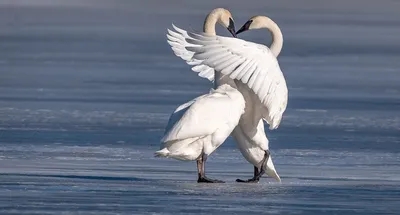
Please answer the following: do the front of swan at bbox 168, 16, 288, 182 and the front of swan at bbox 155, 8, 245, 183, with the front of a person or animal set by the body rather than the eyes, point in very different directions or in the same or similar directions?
very different directions

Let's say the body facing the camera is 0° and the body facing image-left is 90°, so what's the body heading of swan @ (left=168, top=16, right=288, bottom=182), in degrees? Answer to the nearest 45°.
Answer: approximately 90°

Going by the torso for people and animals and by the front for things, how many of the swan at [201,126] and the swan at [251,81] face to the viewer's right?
1

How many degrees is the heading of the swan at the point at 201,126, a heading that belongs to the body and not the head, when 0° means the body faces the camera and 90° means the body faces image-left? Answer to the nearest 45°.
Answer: approximately 270°

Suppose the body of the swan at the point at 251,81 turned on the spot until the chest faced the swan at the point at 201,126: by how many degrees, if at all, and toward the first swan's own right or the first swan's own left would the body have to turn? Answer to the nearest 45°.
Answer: approximately 45° to the first swan's own left
